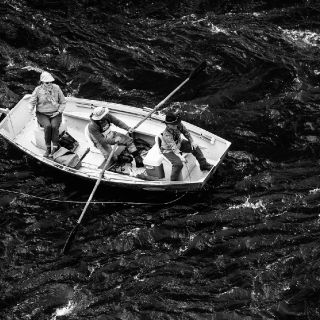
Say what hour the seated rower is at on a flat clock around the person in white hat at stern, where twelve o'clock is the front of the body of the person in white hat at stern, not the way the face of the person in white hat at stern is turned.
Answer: The seated rower is roughly at 10 o'clock from the person in white hat at stern.

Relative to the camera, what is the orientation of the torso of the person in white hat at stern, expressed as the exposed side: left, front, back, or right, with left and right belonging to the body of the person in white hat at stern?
front
